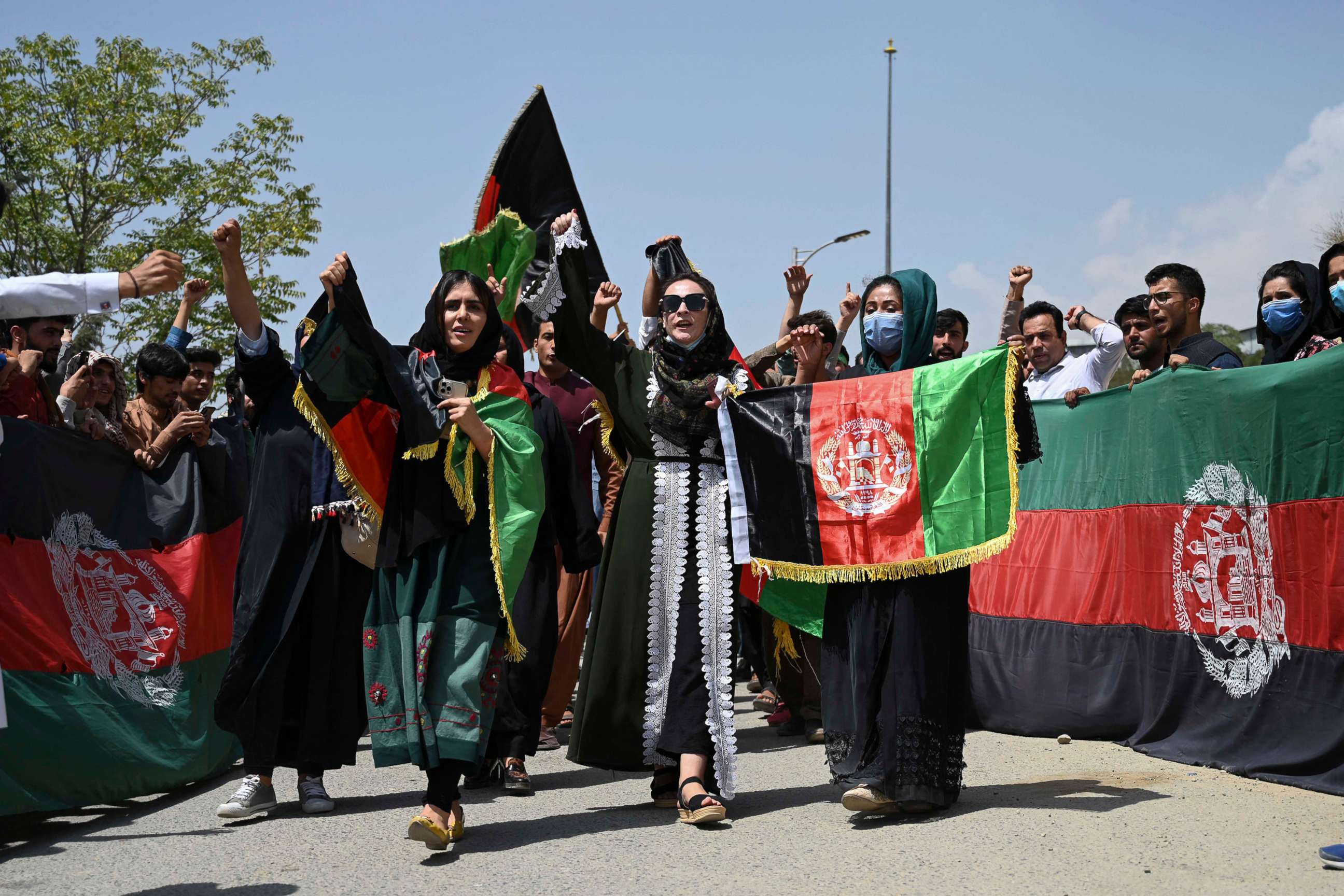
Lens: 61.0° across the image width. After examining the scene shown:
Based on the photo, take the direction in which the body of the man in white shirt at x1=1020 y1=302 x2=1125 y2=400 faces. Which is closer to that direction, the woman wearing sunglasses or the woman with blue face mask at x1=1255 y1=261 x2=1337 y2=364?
the woman wearing sunglasses

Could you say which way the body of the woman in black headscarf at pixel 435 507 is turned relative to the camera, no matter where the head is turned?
toward the camera

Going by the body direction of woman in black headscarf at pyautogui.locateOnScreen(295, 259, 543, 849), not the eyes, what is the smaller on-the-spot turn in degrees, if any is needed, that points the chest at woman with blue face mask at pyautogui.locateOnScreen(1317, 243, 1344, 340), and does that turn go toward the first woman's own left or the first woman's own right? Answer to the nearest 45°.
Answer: approximately 90° to the first woman's own left

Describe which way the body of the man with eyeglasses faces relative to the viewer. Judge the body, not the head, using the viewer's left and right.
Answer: facing the viewer and to the left of the viewer

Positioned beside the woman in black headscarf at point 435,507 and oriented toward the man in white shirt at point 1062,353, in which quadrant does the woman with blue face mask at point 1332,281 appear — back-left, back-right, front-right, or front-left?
front-right

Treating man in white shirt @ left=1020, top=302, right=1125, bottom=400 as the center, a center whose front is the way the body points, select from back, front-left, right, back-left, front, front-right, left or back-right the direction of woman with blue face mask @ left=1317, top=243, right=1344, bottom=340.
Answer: left

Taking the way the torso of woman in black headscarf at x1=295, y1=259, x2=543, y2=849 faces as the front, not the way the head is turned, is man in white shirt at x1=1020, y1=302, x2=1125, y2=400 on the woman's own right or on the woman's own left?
on the woman's own left

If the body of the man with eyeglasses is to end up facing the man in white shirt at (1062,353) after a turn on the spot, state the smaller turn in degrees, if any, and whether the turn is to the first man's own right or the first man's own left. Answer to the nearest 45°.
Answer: approximately 90° to the first man's own right

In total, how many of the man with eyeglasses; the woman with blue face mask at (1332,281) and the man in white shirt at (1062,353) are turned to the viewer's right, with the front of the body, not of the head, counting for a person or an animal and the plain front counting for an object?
0

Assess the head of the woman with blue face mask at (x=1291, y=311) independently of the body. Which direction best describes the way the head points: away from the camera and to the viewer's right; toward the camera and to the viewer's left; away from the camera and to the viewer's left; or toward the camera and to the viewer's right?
toward the camera and to the viewer's left

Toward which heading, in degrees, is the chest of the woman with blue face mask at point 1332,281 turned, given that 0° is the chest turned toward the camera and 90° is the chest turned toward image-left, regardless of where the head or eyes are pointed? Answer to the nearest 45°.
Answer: approximately 45°

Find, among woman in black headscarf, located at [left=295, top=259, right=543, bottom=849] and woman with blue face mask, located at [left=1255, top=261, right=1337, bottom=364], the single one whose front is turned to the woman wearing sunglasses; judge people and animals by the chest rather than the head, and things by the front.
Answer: the woman with blue face mask

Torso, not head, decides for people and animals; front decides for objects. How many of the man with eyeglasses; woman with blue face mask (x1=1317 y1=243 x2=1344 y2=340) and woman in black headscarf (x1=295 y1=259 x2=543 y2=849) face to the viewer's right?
0
